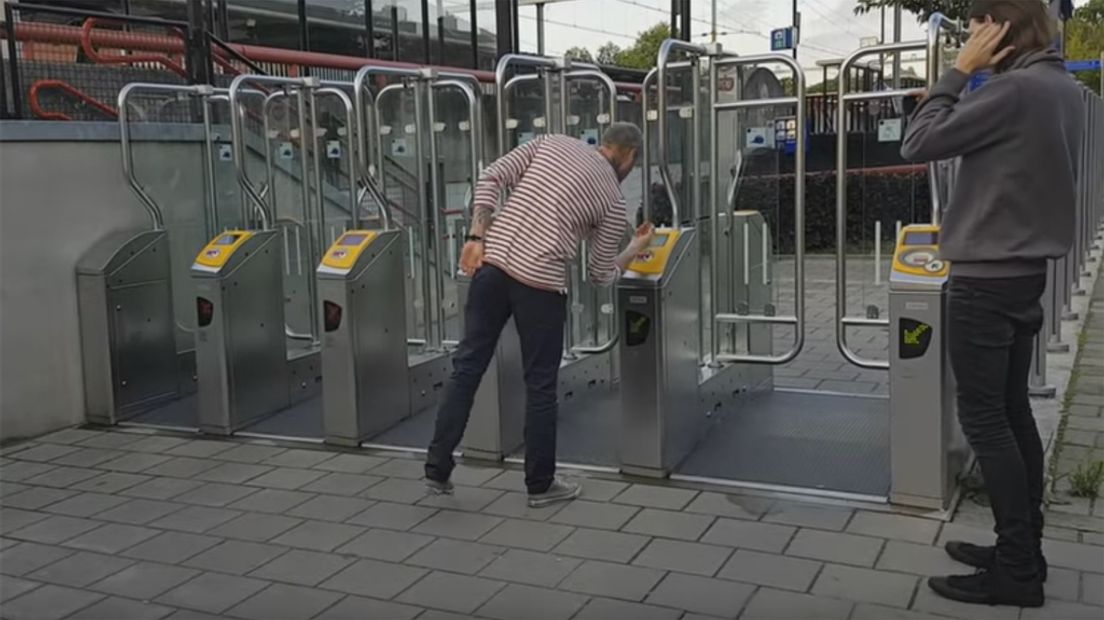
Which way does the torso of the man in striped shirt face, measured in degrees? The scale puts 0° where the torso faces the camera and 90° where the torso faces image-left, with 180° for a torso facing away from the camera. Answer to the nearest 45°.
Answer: approximately 225°

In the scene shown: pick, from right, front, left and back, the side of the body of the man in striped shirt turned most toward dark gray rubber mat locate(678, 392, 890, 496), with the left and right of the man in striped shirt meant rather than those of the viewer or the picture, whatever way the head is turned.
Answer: front

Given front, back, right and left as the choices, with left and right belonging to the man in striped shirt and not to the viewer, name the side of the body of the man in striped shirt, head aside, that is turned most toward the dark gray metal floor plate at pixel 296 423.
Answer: left

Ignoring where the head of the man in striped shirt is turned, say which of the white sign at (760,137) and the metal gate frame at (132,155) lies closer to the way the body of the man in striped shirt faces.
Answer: the white sign

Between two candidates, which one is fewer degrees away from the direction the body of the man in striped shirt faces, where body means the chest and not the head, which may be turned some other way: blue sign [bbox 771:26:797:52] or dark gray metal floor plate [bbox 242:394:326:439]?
the blue sign

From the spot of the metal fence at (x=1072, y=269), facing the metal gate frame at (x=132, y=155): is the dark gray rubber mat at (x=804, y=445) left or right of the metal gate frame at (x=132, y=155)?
left

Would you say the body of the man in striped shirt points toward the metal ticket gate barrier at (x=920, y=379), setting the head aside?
no

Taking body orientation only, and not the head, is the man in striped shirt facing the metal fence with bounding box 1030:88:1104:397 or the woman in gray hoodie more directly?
the metal fence

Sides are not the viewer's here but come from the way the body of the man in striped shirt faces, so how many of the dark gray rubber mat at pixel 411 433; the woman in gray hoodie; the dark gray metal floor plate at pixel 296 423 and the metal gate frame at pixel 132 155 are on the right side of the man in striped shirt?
1

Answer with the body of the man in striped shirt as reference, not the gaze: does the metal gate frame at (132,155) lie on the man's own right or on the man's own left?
on the man's own left

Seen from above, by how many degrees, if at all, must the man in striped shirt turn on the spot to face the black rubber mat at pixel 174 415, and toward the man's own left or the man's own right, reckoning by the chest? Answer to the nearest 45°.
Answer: approximately 90° to the man's own left

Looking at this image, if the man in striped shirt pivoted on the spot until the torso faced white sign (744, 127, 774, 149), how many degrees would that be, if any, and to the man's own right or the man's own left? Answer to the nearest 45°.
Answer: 0° — they already face it

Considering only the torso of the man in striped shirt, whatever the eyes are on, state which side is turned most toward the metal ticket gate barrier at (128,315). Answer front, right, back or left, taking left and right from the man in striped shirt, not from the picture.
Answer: left

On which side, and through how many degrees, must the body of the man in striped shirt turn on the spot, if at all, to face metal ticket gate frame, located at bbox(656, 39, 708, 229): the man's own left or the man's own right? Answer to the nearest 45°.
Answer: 0° — they already face it

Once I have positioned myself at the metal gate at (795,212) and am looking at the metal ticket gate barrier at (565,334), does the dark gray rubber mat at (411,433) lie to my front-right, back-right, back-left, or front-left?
front-left

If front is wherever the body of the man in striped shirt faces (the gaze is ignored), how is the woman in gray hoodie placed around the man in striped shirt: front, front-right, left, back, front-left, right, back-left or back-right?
right

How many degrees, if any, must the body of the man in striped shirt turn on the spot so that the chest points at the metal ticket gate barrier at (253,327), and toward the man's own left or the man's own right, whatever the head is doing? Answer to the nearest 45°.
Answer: approximately 90° to the man's own left
